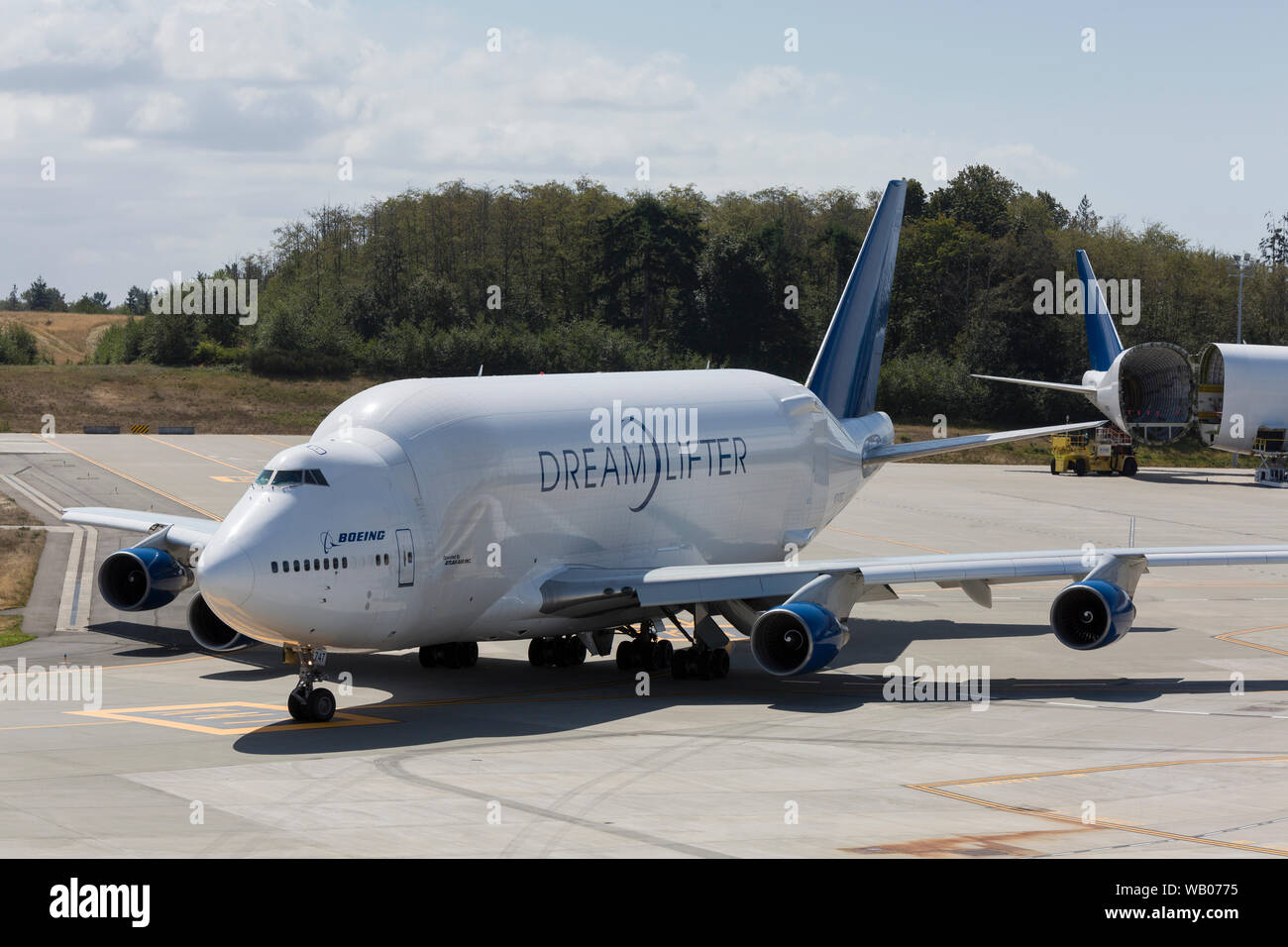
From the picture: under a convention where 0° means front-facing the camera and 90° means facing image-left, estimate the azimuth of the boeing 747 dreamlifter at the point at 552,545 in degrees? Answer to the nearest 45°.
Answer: approximately 45°
